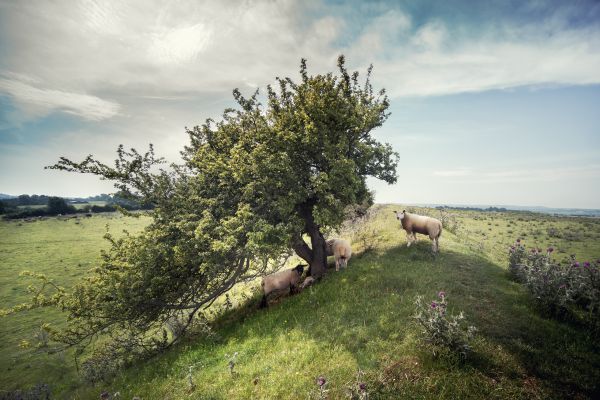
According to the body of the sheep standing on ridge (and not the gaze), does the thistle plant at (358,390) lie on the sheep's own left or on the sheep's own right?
on the sheep's own left

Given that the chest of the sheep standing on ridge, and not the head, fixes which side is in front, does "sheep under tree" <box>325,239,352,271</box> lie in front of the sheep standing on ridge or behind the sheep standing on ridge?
in front

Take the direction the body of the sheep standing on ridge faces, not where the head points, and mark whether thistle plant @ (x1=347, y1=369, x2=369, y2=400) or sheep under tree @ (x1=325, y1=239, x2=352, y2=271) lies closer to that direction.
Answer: the sheep under tree

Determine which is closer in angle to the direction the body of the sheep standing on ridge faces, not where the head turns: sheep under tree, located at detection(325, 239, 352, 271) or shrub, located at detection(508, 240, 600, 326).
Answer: the sheep under tree

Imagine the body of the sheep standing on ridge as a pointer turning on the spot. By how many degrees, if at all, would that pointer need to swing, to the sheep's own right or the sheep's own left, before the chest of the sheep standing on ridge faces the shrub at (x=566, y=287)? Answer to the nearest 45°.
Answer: approximately 135° to the sheep's own left

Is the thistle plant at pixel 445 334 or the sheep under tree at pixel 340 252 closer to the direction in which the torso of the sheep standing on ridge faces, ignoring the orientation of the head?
the sheep under tree

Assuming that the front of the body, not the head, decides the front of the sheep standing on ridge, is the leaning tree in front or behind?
in front

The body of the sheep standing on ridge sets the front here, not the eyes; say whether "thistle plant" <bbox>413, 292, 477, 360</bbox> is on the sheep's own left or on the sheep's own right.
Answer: on the sheep's own left

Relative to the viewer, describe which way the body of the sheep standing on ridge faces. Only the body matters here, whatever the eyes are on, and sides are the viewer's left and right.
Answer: facing to the left of the viewer
